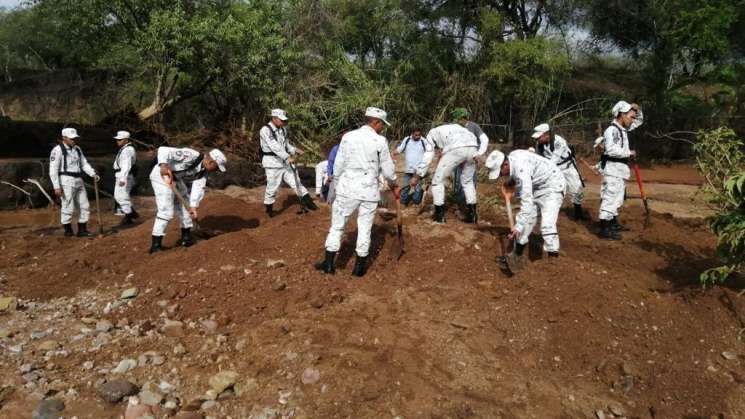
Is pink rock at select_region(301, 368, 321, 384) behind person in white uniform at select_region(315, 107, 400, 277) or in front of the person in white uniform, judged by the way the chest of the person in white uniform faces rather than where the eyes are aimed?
behind

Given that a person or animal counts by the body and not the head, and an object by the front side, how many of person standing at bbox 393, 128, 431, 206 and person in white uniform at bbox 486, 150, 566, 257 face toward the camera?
1

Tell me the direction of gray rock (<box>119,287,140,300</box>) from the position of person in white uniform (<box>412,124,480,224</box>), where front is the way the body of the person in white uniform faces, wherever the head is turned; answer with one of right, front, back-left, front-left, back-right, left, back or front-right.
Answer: left

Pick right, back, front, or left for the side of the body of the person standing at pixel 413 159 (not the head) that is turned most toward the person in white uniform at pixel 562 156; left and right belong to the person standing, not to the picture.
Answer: left

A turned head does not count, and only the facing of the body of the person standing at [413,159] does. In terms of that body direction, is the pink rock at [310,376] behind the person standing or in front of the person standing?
in front

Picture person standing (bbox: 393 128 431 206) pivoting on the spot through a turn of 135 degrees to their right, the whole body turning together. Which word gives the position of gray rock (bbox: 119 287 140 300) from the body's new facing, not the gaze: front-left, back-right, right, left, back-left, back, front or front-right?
left

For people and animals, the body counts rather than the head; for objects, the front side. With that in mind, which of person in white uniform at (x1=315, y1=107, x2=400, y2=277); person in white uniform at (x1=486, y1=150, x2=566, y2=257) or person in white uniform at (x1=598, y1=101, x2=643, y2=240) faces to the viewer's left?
person in white uniform at (x1=486, y1=150, x2=566, y2=257)

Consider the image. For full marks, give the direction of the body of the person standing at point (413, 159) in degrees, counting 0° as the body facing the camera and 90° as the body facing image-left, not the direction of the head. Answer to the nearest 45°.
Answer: approximately 0°

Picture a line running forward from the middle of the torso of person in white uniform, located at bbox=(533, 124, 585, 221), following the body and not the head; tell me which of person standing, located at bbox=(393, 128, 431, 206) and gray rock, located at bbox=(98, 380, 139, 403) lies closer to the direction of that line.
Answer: the gray rock

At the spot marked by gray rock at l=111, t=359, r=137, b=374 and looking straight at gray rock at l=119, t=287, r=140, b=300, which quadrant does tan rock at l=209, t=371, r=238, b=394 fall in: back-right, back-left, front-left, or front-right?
back-right

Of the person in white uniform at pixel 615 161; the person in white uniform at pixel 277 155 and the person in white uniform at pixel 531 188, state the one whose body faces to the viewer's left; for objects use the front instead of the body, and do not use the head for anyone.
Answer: the person in white uniform at pixel 531 188

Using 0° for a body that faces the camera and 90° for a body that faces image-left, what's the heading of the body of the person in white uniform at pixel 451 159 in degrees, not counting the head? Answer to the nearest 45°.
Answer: approximately 135°

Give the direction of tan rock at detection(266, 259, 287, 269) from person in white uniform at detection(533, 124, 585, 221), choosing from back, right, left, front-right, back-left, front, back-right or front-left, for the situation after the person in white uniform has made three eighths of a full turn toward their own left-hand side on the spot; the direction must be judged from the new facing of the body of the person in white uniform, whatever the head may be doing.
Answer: back-right

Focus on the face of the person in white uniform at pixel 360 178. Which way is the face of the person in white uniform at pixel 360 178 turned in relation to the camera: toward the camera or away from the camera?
away from the camera
